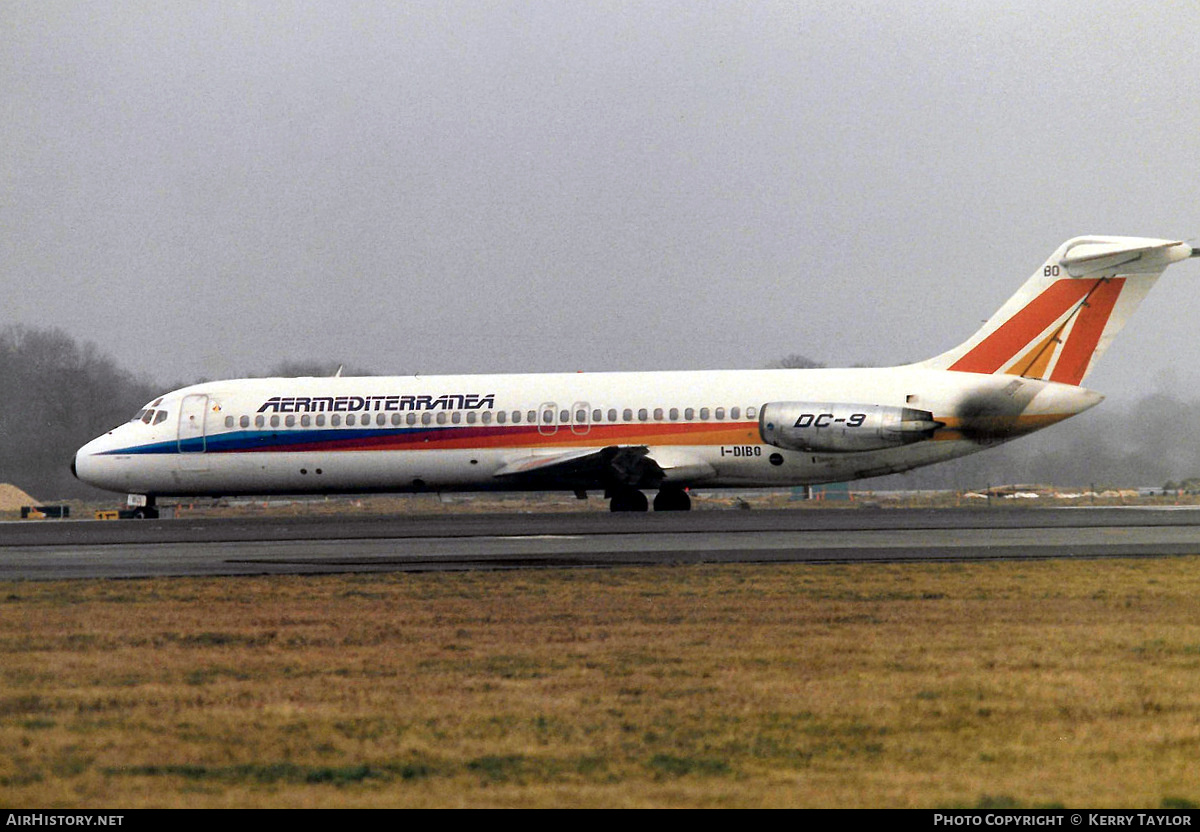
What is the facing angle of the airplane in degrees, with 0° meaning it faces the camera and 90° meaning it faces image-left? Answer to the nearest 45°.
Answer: approximately 90°
